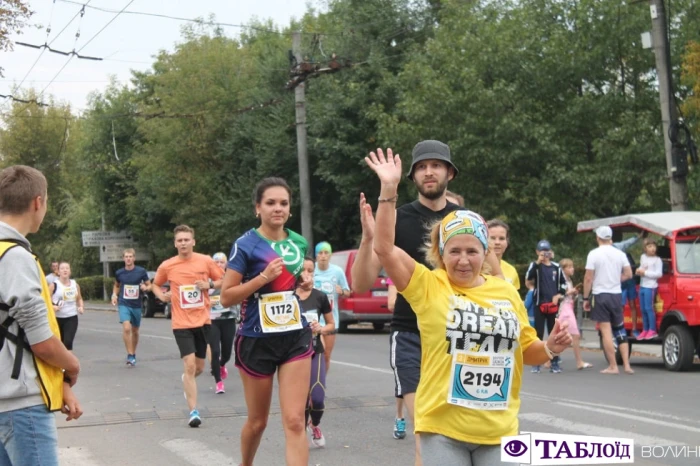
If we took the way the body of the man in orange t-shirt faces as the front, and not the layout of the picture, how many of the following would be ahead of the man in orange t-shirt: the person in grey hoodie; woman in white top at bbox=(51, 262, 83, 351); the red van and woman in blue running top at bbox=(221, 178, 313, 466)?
2

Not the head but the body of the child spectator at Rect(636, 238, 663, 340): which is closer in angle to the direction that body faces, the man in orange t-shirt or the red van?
the man in orange t-shirt

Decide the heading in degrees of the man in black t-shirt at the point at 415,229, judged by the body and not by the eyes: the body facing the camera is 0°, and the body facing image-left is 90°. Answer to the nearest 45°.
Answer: approximately 0°

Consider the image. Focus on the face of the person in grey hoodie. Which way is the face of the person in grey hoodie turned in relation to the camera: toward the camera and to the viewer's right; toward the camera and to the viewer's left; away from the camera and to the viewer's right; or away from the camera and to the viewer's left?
away from the camera and to the viewer's right

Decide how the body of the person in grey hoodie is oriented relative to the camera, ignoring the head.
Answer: to the viewer's right

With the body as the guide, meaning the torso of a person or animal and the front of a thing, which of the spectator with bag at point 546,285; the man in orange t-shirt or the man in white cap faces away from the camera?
the man in white cap

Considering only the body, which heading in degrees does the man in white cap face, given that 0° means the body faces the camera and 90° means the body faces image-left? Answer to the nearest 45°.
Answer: approximately 180°
